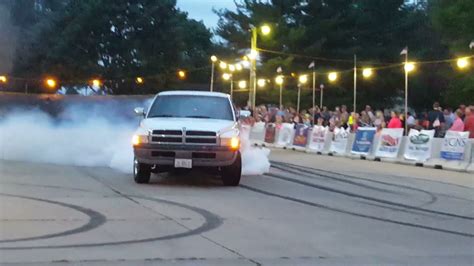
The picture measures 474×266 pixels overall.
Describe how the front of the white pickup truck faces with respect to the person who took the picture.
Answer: facing the viewer

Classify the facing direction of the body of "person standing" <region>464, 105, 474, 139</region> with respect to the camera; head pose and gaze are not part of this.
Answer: to the viewer's left

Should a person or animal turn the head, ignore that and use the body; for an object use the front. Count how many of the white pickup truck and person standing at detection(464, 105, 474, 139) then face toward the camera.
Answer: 1

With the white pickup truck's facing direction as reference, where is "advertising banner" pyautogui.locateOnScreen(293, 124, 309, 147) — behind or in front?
behind

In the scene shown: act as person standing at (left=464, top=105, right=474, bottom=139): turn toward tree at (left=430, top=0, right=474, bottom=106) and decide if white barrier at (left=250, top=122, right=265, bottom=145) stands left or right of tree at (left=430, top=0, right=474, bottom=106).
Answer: left
